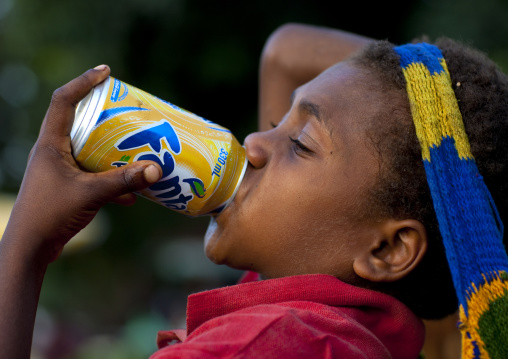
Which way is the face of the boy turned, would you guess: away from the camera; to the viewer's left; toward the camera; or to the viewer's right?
to the viewer's left

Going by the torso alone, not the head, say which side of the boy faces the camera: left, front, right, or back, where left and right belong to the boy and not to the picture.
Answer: left
